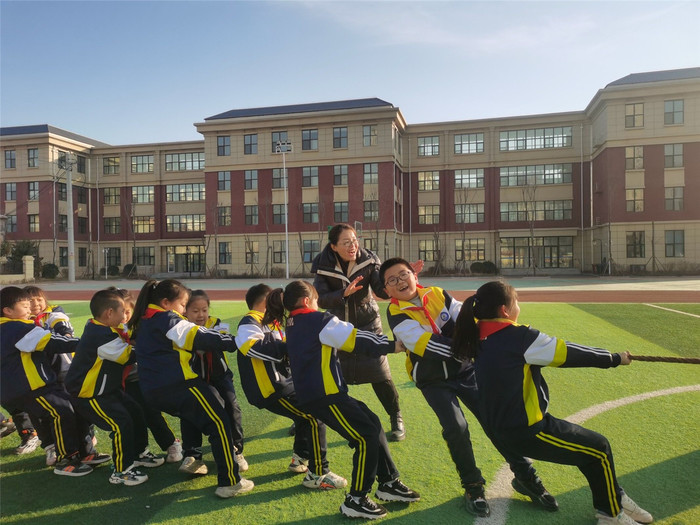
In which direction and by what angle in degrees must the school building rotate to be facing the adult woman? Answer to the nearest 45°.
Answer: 0° — it already faces them

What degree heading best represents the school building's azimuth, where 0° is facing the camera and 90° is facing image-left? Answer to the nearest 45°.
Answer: approximately 0°
